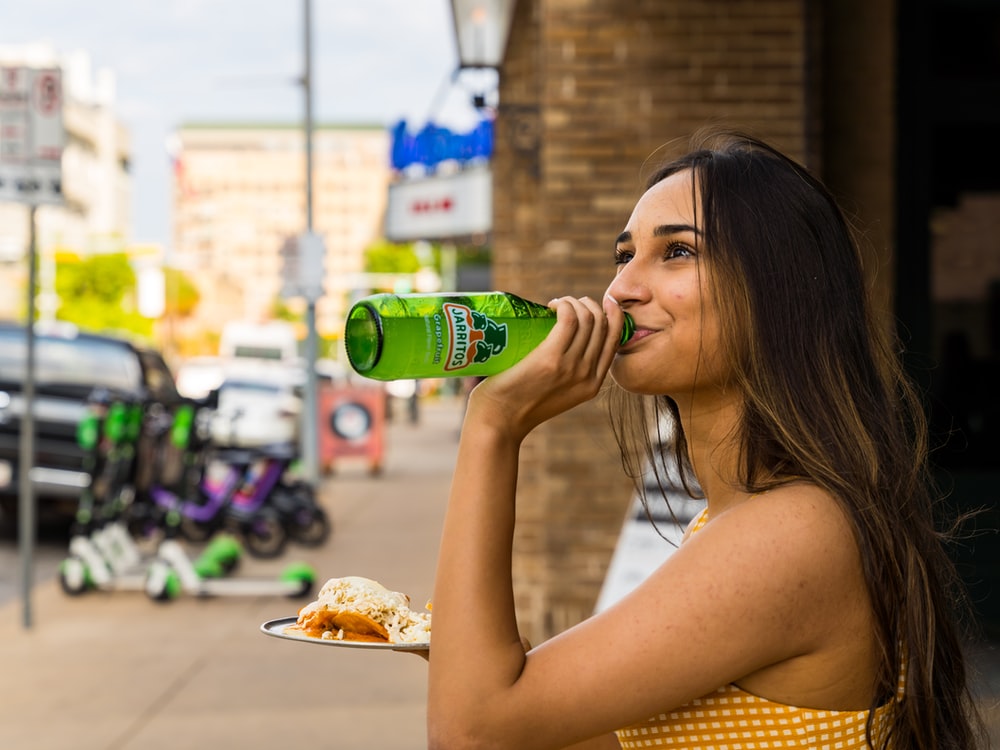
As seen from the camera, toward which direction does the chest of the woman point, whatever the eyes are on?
to the viewer's left

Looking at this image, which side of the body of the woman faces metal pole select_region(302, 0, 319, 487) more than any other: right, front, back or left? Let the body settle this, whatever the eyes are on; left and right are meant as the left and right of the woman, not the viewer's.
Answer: right

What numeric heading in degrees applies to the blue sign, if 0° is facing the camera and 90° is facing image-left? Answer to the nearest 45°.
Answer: approximately 0°

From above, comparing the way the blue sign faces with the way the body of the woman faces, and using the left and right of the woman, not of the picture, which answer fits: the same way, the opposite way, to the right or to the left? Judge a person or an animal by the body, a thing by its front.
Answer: to the left

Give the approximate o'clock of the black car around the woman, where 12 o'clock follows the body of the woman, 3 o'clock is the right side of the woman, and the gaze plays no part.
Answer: The black car is roughly at 2 o'clock from the woman.
